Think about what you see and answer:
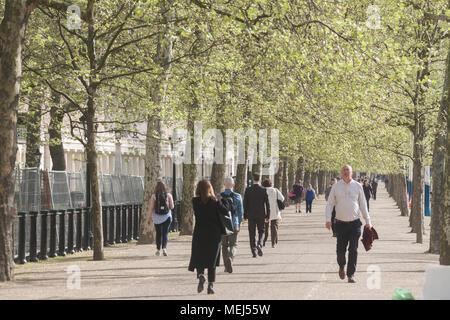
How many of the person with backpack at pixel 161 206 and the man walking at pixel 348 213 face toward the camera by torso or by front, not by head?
1

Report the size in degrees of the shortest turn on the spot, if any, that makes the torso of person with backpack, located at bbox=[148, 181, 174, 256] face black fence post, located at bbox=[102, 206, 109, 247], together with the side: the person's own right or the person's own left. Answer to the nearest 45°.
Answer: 0° — they already face it

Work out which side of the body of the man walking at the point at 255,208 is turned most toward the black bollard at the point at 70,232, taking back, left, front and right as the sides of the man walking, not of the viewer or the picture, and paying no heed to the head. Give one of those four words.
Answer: left

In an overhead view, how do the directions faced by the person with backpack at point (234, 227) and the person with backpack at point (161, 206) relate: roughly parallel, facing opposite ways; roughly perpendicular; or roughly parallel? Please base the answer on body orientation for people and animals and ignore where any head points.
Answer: roughly parallel

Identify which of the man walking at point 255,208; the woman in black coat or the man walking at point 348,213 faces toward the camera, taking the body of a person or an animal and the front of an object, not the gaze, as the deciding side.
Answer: the man walking at point 348,213

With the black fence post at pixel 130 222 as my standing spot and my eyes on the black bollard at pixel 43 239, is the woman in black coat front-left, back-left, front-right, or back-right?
front-left

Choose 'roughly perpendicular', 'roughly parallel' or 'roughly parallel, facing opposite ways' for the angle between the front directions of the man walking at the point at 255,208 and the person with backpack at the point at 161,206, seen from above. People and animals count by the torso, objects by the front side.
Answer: roughly parallel

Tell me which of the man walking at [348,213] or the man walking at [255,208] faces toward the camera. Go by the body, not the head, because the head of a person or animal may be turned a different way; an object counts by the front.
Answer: the man walking at [348,213]

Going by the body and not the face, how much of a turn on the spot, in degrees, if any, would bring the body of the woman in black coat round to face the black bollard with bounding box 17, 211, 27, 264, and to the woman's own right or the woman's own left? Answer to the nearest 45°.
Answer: approximately 45° to the woman's own left

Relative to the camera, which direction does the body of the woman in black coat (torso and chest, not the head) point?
away from the camera

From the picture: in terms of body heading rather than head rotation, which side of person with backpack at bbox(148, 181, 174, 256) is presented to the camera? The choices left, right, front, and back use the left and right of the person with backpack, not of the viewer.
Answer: back

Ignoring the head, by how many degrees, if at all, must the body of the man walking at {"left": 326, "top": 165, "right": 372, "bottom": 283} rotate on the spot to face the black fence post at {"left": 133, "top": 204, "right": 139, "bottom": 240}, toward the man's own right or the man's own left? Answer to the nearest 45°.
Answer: approximately 135° to the man's own right

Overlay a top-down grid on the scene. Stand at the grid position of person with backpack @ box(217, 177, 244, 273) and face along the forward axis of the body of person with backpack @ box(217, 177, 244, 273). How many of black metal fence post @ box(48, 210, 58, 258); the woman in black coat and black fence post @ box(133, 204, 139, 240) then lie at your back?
1

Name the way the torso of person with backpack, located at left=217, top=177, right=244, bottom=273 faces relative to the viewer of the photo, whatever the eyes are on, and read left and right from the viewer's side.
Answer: facing away from the viewer

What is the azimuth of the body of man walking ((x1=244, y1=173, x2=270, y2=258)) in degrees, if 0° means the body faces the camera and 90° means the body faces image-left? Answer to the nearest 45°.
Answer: approximately 180°

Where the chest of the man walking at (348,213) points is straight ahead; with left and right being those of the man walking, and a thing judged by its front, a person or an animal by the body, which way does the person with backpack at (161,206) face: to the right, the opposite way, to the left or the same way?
the opposite way
